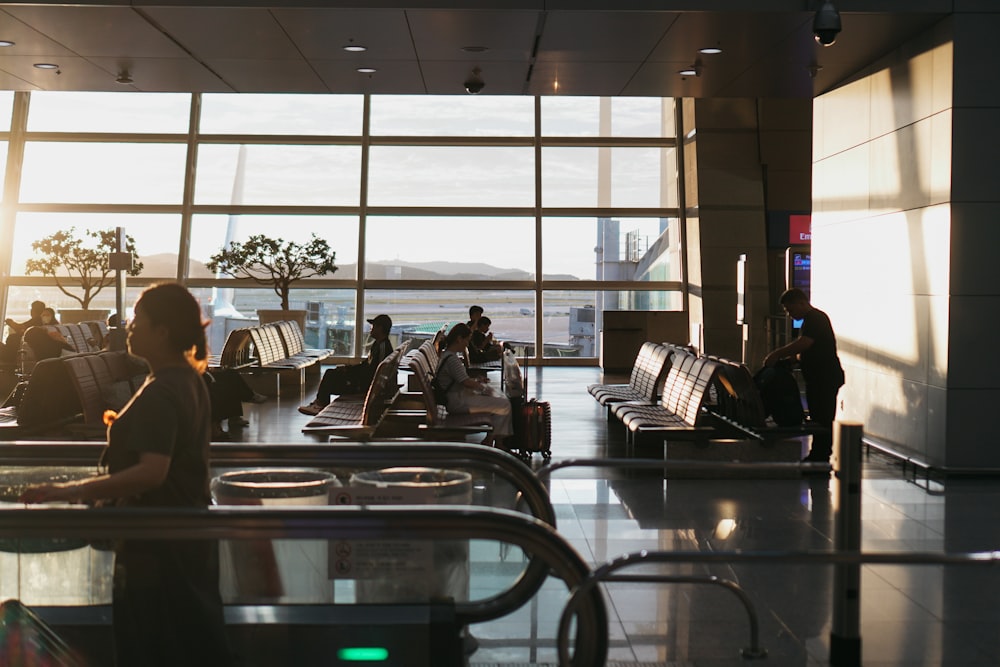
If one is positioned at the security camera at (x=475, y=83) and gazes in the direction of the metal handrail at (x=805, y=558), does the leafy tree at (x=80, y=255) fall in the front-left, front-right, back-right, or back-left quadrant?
back-right

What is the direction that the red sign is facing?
toward the camera

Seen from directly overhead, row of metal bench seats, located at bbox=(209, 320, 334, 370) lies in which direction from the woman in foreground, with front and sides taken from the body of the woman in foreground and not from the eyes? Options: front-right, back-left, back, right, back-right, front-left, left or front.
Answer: right

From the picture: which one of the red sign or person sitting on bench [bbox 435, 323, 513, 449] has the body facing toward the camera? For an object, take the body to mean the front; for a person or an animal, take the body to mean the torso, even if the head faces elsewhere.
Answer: the red sign

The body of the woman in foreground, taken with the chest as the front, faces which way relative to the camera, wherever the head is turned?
to the viewer's left

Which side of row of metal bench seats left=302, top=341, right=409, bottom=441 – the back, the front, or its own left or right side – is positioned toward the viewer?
left

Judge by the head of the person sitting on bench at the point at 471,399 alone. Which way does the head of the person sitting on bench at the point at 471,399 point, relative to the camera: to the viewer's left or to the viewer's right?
to the viewer's right

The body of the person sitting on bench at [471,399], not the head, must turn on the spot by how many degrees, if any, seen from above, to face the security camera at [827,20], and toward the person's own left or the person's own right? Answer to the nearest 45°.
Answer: approximately 45° to the person's own right

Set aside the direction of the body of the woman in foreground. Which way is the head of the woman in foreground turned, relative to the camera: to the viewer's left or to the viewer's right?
to the viewer's left

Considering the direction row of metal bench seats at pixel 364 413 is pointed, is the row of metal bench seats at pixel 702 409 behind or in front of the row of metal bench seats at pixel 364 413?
behind

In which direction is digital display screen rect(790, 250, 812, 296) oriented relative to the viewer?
toward the camera

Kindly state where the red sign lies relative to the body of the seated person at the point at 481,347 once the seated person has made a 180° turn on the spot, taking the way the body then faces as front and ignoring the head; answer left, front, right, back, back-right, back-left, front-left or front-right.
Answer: back-right

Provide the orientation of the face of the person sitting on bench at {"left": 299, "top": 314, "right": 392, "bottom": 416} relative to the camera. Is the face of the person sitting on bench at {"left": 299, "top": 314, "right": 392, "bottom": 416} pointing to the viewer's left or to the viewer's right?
to the viewer's left

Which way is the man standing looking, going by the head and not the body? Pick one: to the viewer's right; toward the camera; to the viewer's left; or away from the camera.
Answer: to the viewer's left

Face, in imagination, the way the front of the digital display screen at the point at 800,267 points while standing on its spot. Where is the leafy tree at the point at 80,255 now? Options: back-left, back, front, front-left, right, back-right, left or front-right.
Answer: right

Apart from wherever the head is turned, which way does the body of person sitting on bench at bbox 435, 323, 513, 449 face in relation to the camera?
to the viewer's right
